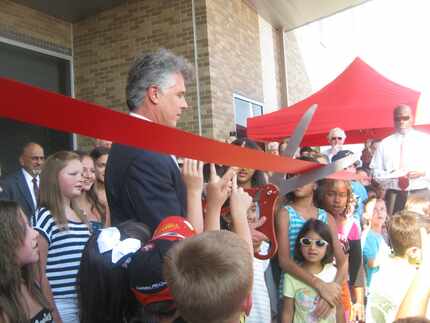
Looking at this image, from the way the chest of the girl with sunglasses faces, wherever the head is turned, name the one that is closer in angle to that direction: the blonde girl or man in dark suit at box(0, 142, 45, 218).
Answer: the blonde girl

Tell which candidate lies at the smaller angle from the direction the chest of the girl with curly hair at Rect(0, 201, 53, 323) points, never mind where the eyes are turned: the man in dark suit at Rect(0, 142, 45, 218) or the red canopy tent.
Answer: the red canopy tent

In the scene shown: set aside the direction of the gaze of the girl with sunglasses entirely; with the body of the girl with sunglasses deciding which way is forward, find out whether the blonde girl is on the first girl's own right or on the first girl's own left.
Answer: on the first girl's own right

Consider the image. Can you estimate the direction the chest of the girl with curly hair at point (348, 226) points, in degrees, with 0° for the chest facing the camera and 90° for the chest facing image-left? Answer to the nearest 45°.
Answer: approximately 0°
